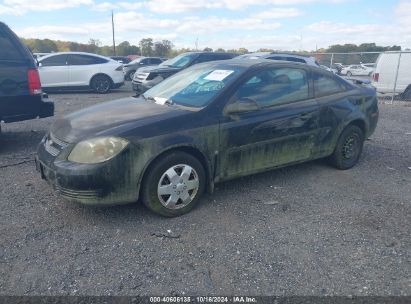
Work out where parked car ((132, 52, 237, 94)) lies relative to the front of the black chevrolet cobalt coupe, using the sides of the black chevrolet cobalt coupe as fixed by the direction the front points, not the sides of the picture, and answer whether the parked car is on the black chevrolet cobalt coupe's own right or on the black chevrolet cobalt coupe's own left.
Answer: on the black chevrolet cobalt coupe's own right

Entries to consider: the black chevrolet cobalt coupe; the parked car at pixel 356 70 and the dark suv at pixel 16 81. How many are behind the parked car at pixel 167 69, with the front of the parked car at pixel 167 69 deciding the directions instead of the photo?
1

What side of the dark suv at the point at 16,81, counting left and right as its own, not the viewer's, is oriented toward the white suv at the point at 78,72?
right

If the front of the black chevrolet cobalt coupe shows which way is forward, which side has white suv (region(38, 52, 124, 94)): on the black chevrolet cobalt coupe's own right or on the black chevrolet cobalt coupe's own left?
on the black chevrolet cobalt coupe's own right
